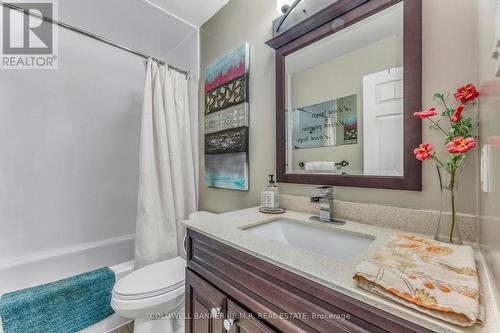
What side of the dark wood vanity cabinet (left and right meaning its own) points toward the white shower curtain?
right

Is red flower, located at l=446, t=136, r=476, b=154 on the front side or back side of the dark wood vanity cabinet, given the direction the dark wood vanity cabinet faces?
on the back side

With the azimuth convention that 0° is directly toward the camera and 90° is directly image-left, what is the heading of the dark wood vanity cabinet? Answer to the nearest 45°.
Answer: approximately 45°

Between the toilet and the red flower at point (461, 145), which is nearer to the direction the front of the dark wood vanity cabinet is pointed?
the toilet

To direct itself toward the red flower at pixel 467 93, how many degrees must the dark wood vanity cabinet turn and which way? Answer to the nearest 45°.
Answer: approximately 135° to its left
